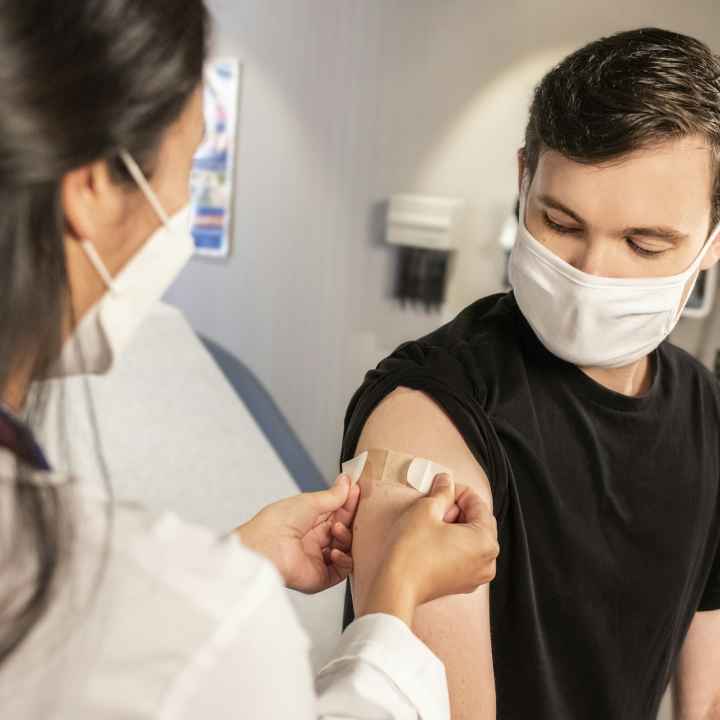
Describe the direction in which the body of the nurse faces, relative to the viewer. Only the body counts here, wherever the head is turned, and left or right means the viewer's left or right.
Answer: facing away from the viewer and to the right of the viewer

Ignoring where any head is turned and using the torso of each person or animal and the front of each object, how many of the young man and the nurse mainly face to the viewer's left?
0

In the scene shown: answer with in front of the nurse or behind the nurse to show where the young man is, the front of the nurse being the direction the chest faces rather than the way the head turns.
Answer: in front

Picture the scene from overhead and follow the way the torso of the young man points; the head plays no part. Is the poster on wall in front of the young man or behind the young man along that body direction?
behind

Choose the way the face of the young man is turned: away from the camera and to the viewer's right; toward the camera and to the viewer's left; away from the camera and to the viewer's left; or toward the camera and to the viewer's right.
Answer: toward the camera and to the viewer's left

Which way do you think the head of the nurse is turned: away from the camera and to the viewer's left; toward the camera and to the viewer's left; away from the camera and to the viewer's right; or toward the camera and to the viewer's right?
away from the camera and to the viewer's right

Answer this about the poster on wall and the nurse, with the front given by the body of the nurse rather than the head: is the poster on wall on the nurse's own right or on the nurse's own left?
on the nurse's own left
